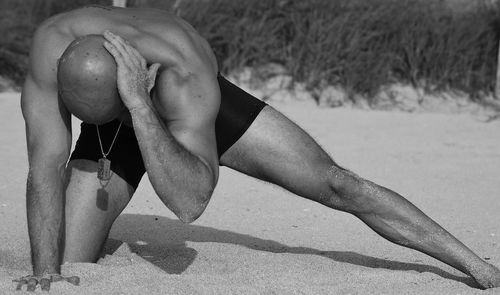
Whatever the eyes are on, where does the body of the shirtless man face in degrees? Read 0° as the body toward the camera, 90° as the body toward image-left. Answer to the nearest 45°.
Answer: approximately 0°
